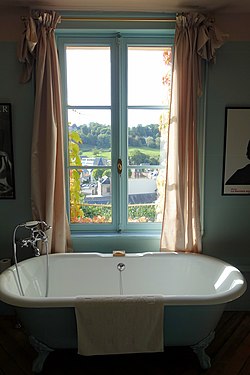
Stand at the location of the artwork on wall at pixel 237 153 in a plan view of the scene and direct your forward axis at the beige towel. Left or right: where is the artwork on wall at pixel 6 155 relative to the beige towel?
right

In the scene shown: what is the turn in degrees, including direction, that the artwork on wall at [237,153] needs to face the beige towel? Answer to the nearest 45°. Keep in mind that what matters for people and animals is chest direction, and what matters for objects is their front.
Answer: approximately 45° to its right

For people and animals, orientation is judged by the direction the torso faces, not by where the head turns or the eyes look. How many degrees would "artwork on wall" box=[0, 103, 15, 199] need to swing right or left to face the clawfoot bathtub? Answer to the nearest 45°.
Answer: approximately 45° to its left

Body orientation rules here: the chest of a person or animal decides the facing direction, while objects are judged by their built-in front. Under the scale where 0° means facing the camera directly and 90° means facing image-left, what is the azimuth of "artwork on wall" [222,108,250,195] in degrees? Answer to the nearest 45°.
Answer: approximately 0°

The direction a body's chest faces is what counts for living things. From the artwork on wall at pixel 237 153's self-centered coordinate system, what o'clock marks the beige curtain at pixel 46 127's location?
The beige curtain is roughly at 2 o'clock from the artwork on wall.

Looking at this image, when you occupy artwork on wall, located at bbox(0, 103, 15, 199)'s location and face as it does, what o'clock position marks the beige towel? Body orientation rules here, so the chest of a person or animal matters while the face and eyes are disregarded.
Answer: The beige towel is roughly at 11 o'clock from the artwork on wall.

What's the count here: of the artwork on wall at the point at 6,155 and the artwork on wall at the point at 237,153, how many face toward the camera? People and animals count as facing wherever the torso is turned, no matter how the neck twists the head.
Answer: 2

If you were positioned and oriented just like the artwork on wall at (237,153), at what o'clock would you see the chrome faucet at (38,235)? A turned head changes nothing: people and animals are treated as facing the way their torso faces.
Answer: The chrome faucet is roughly at 2 o'clock from the artwork on wall.
